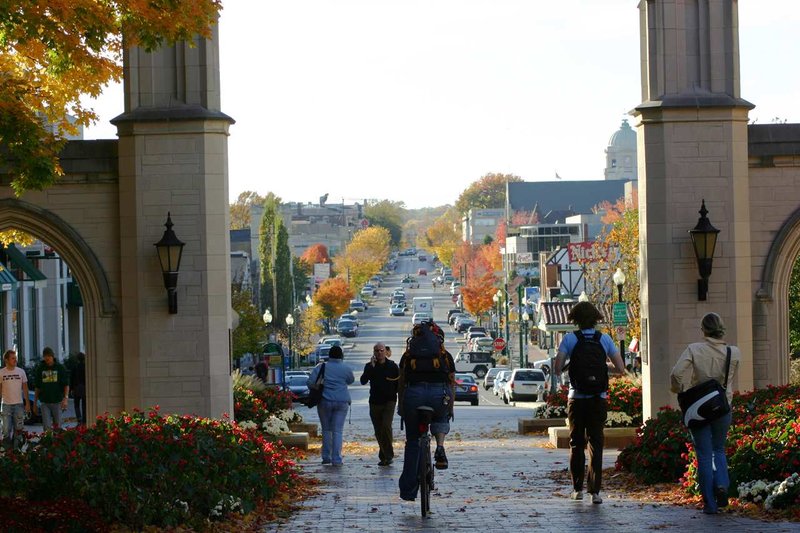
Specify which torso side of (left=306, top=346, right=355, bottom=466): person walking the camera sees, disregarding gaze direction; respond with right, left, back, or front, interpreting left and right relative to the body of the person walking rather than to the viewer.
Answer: back

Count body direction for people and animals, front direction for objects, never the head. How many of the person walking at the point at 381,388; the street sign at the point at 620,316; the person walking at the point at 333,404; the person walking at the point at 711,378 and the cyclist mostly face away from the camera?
3

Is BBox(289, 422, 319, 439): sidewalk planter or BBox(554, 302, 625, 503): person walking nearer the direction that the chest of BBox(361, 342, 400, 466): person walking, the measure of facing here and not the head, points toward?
the person walking

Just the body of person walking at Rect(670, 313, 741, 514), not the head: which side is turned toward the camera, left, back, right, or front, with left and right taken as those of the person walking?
back

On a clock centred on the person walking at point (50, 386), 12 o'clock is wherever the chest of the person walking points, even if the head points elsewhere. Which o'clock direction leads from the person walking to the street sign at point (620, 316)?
The street sign is roughly at 8 o'clock from the person walking.

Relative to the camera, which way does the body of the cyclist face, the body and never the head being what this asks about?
away from the camera

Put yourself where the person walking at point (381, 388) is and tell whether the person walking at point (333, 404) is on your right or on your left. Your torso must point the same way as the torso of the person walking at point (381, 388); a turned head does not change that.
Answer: on your right

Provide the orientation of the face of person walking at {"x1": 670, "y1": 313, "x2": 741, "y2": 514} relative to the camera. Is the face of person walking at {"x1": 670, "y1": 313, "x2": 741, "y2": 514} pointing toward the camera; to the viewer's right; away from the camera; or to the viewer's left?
away from the camera

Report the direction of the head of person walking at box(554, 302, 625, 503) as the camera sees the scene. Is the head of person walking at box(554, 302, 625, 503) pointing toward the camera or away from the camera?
away from the camera

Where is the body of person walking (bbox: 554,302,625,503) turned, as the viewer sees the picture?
away from the camera

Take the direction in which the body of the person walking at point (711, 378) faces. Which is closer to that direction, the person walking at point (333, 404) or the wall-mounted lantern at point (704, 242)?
the wall-mounted lantern

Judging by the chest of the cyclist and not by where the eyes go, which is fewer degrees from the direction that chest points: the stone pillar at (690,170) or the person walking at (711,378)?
the stone pillar

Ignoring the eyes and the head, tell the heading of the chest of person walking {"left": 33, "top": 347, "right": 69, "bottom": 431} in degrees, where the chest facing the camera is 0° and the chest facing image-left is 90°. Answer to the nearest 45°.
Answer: approximately 0°
